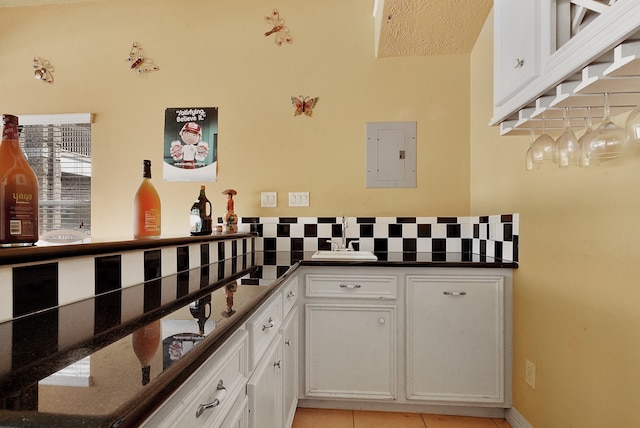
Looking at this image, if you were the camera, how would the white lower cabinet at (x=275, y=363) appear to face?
facing to the right of the viewer

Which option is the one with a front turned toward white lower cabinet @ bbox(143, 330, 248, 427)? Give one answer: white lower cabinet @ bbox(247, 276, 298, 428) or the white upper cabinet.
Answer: the white upper cabinet

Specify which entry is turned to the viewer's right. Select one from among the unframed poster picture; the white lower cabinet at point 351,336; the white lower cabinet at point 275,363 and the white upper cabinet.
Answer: the white lower cabinet at point 275,363

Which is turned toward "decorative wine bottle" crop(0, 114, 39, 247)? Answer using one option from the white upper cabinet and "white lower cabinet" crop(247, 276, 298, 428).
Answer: the white upper cabinet

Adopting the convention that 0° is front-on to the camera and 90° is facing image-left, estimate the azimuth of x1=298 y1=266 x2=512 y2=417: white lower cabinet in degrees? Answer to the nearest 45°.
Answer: approximately 0°

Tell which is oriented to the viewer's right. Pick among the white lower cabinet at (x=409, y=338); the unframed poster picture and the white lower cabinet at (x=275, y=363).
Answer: the white lower cabinet at (x=275, y=363)

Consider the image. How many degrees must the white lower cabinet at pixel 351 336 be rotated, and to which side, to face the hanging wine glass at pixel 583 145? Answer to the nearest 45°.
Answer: approximately 45° to its left

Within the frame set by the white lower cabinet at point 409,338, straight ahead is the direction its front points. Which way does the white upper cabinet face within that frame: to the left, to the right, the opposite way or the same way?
to the right

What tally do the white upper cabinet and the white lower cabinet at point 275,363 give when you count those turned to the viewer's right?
1

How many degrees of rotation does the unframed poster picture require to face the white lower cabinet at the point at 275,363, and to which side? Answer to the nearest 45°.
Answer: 0° — it already faces it
